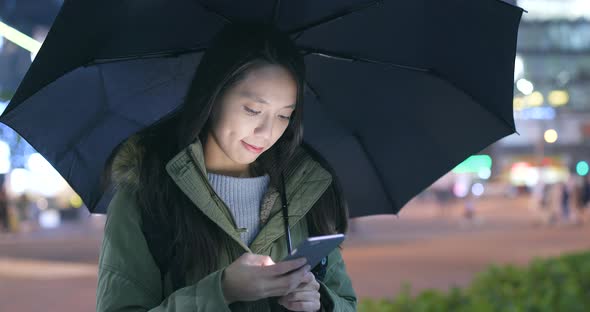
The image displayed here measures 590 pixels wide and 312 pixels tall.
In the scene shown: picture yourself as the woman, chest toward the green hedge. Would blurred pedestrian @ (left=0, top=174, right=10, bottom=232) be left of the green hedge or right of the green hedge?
left

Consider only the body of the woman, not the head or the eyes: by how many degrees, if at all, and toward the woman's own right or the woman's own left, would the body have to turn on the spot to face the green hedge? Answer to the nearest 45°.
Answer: approximately 90° to the woman's own left

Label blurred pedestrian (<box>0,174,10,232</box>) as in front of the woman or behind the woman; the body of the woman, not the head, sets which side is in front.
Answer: behind

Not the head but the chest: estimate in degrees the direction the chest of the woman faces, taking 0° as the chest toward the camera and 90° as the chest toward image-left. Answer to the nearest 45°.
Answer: approximately 315°
